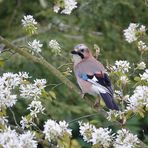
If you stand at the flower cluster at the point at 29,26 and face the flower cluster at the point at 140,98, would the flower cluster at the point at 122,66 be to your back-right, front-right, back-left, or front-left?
front-left

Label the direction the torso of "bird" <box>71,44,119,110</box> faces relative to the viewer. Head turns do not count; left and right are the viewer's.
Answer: facing to the left of the viewer
